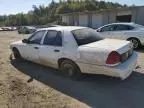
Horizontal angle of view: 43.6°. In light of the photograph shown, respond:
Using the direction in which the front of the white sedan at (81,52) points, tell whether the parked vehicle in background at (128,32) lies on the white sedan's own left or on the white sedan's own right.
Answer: on the white sedan's own right

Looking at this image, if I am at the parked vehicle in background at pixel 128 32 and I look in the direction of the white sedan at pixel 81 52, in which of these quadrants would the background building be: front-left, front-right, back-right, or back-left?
back-right

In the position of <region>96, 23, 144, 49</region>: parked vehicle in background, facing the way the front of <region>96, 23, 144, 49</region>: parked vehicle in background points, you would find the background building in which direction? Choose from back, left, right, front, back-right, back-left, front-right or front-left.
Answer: front-right

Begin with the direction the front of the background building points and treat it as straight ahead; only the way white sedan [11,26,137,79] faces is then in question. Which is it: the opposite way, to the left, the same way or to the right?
to the right

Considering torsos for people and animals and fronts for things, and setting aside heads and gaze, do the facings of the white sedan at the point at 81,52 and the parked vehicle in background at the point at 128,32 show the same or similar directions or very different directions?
same or similar directions

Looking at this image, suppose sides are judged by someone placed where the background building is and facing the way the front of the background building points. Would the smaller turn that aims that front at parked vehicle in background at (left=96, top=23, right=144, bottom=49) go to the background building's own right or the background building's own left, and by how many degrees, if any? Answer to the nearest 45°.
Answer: approximately 45° to the background building's own left

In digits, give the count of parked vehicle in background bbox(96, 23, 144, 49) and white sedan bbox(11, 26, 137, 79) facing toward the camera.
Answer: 0

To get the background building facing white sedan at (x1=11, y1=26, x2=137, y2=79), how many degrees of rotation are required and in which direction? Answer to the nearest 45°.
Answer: approximately 45° to its left

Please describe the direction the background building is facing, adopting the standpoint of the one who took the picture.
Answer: facing the viewer and to the left of the viewer

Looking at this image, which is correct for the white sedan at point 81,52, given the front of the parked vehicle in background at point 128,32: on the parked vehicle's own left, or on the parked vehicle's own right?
on the parked vehicle's own left

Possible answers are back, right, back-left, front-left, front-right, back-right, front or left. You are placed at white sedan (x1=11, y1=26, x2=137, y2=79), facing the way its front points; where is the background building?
front-right

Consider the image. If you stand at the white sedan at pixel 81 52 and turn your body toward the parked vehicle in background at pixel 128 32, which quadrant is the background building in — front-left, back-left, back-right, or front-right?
front-left
